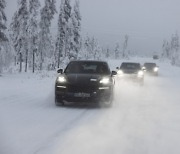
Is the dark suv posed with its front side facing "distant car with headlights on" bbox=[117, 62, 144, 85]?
no

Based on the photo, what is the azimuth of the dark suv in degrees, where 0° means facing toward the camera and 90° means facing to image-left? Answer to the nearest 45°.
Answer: approximately 0°

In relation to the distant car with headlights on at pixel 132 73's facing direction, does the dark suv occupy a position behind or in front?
in front

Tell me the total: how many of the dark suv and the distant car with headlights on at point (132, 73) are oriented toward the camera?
2

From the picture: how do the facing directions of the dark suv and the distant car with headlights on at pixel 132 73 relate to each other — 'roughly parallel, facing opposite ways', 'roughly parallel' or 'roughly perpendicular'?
roughly parallel

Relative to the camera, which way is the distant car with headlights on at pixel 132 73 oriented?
toward the camera
